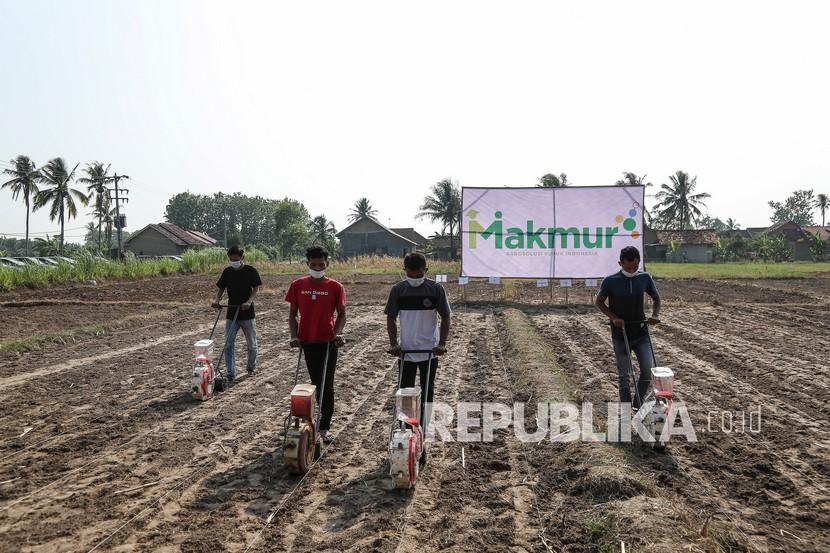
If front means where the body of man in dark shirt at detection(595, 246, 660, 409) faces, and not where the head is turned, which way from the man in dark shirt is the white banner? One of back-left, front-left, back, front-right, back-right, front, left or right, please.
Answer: back

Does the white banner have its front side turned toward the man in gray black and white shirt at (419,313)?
yes

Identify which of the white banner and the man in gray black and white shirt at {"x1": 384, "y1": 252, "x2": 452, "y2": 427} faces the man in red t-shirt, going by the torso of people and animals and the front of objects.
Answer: the white banner

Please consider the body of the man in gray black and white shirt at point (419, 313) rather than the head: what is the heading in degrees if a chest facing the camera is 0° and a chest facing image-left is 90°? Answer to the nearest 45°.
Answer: approximately 0°

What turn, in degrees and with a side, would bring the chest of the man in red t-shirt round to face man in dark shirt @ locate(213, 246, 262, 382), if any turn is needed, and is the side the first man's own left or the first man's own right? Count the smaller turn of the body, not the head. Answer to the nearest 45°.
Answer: approximately 180°

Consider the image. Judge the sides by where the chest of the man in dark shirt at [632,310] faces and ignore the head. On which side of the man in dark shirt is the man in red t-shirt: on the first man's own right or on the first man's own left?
on the first man's own right

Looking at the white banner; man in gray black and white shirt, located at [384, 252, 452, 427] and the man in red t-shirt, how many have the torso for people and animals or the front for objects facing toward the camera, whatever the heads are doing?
3

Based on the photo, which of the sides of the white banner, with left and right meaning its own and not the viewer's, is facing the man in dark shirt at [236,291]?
front

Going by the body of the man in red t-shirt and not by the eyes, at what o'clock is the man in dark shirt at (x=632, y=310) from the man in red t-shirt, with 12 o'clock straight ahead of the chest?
The man in dark shirt is roughly at 9 o'clock from the man in red t-shirt.
